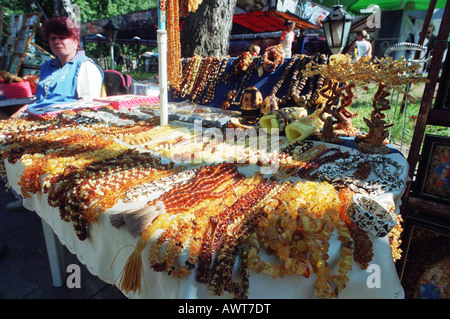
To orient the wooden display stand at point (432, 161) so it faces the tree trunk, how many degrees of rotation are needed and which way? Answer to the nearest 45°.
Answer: approximately 90° to its right

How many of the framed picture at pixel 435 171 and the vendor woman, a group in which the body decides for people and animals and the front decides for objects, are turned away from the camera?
0

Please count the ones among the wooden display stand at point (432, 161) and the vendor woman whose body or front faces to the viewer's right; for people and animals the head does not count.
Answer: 0

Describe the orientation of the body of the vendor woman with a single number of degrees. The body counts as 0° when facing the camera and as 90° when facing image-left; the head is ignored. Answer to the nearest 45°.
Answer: approximately 45°

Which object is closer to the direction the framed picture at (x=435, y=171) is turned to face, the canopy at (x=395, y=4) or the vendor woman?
the vendor woman

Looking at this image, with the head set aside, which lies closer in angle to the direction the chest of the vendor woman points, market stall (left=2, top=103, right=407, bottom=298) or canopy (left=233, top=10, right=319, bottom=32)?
the market stall

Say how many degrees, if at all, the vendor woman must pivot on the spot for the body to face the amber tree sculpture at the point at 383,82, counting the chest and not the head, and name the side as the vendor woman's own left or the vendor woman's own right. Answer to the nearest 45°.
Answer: approximately 90° to the vendor woman's own left

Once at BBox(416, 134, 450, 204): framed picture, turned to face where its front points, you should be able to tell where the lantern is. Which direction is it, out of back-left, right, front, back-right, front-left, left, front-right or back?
right

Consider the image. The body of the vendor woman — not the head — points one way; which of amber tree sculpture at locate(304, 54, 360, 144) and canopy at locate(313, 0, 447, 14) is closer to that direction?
the amber tree sculpture

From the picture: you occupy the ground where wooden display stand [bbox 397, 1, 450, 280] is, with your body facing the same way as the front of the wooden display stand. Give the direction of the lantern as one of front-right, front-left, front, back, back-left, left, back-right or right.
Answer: right
